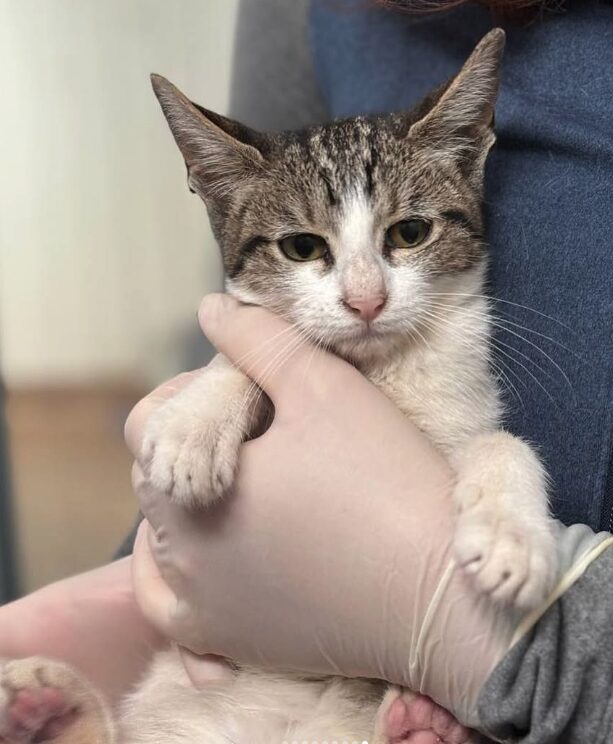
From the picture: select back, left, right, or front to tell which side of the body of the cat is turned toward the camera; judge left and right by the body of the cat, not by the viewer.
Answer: front
